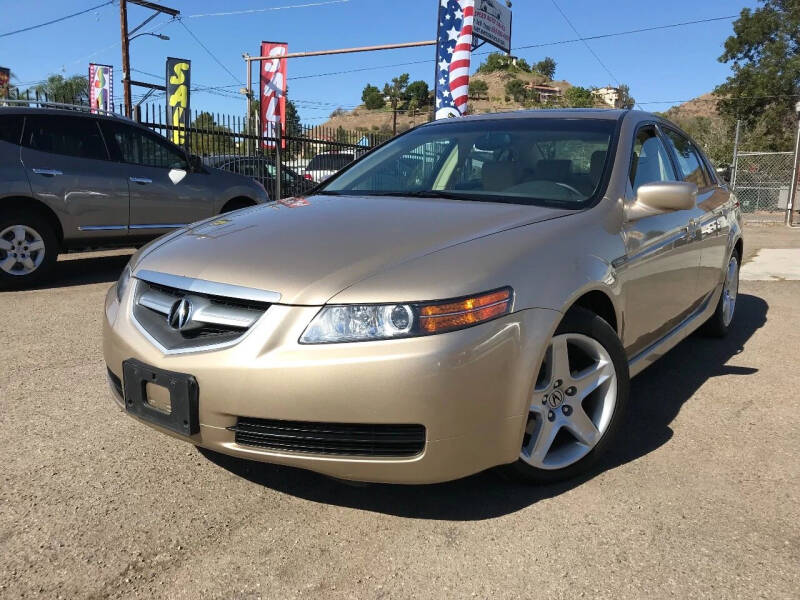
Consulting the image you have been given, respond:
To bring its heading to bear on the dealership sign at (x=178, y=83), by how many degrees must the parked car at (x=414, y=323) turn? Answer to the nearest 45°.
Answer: approximately 135° to its right

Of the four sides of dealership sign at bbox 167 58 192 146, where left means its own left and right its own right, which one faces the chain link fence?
left

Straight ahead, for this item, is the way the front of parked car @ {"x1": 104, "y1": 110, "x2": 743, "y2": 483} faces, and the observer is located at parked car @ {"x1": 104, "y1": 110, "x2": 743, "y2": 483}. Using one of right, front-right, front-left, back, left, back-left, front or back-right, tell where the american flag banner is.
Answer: back-right

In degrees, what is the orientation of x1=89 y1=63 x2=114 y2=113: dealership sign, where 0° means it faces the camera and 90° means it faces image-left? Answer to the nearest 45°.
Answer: approximately 0°

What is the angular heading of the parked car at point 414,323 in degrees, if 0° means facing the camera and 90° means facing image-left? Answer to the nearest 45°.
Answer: approximately 45°

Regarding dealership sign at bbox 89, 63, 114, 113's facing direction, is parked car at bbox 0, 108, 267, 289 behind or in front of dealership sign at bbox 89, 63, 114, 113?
in front

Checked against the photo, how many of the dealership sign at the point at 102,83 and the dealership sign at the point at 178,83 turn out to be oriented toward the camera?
2

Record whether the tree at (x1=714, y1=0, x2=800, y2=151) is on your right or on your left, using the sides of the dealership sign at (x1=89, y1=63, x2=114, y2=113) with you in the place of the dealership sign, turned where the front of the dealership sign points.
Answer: on your left

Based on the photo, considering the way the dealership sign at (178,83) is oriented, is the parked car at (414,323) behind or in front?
in front
